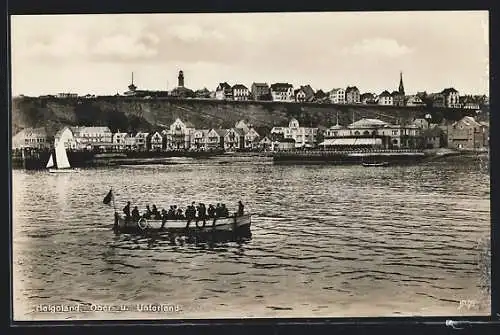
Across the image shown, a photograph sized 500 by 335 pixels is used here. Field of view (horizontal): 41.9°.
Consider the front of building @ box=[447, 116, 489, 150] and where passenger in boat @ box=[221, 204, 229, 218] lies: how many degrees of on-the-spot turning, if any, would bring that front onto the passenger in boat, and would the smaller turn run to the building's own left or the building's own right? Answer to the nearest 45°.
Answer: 0° — it already faces them

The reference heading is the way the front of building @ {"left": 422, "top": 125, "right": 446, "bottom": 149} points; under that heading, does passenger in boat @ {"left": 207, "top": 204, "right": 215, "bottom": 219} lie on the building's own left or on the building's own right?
on the building's own right

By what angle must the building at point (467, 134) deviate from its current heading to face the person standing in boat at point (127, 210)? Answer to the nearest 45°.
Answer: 0° — it already faces them

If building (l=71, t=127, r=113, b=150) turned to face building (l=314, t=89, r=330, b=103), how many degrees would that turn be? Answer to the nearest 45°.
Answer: approximately 90° to its left

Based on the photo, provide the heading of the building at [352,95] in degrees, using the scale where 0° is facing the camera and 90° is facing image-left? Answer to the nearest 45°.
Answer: approximately 0°

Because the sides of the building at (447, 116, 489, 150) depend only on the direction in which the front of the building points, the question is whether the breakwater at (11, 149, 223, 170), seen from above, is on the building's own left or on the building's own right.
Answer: on the building's own right

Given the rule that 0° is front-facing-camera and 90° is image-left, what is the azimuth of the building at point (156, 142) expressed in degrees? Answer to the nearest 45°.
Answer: approximately 0°

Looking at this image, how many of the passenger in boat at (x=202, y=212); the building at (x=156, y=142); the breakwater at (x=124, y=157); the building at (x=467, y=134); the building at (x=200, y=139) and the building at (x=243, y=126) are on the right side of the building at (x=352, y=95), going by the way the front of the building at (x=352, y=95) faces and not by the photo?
5
